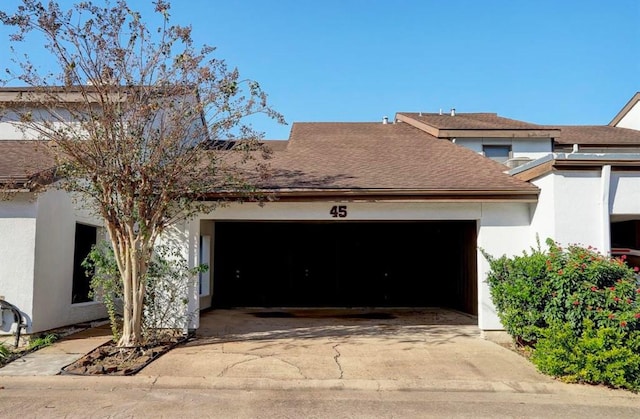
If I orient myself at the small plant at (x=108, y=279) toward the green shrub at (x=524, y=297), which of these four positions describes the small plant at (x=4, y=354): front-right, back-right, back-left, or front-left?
back-right

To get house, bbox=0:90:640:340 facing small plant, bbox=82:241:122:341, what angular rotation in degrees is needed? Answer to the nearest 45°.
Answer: approximately 45° to its right

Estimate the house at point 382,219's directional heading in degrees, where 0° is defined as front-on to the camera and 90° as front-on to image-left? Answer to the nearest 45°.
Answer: approximately 0°

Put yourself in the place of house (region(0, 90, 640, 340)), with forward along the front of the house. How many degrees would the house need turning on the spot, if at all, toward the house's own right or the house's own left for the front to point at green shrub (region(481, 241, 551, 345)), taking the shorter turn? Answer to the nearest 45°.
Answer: approximately 45° to the house's own left

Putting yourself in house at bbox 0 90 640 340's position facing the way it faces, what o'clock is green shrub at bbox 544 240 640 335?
The green shrub is roughly at 11 o'clock from the house.

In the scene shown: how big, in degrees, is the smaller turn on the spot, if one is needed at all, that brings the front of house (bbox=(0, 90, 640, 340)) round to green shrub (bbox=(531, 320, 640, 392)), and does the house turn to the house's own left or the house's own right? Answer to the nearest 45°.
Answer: approximately 45° to the house's own left

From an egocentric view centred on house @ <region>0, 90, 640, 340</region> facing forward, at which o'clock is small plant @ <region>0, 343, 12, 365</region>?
The small plant is roughly at 2 o'clock from the house.

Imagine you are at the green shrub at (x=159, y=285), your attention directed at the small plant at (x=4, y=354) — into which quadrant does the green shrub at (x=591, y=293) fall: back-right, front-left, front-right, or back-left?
back-left
